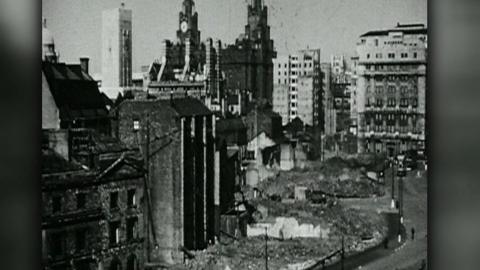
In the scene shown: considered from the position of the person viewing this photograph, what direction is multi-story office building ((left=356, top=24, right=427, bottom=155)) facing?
facing the viewer

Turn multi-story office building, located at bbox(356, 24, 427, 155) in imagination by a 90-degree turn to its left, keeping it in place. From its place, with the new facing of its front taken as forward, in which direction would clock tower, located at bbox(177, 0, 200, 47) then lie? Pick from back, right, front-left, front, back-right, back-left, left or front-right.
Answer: back

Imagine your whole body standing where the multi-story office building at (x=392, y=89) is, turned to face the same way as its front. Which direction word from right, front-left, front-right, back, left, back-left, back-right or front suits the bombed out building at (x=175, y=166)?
front

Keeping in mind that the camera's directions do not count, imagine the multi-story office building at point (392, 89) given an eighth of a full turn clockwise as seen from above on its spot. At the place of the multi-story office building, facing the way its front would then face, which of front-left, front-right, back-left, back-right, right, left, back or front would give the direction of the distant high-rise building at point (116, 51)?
front-right
